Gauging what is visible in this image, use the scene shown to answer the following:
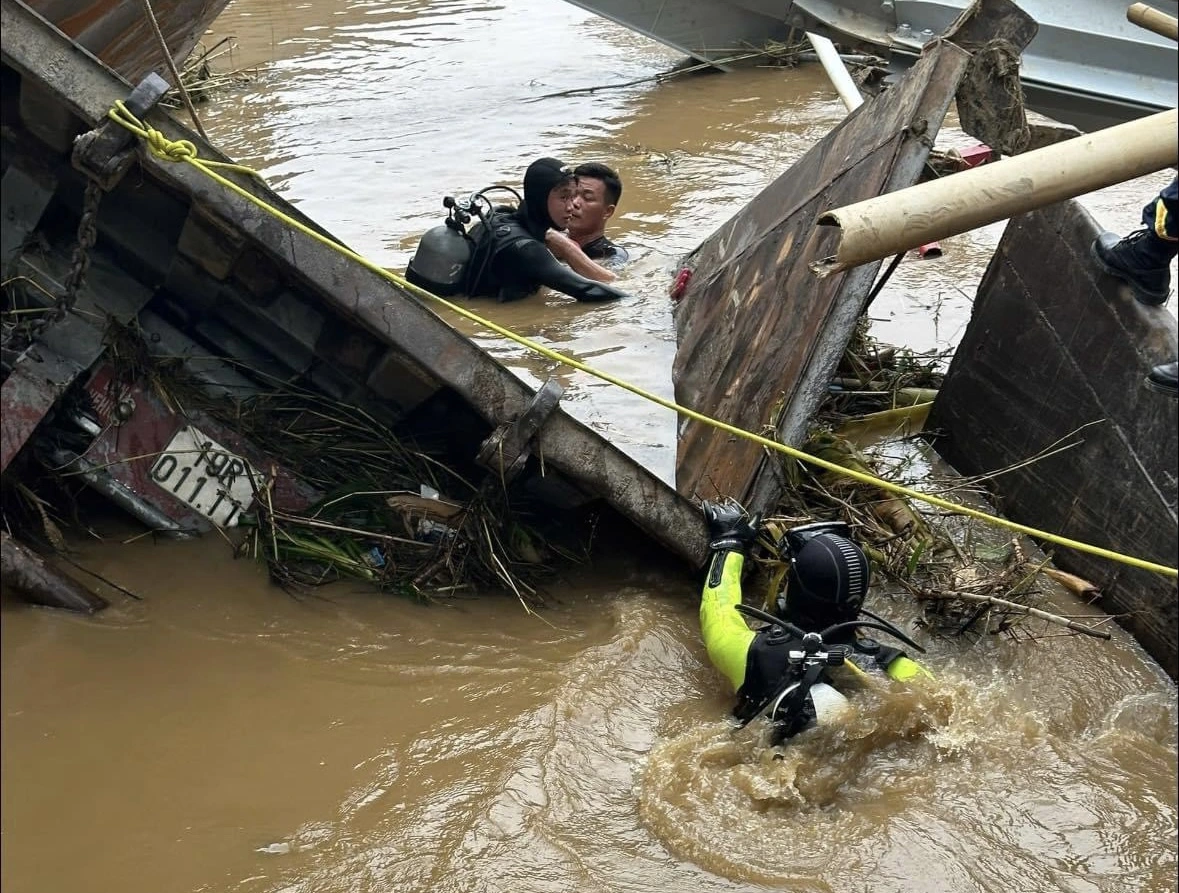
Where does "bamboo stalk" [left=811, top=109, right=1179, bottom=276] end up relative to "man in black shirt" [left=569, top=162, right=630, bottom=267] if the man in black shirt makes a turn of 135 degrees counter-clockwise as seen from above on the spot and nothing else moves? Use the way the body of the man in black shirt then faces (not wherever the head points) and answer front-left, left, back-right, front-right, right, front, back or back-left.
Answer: right

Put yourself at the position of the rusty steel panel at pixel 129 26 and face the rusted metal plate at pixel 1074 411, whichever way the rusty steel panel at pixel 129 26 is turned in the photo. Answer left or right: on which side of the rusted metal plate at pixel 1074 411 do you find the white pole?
left

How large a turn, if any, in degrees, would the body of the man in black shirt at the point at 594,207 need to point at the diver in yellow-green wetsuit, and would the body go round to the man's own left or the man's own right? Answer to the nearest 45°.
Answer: approximately 45° to the man's own left

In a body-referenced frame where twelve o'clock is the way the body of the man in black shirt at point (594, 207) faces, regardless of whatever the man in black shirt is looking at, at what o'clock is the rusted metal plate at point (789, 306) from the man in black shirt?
The rusted metal plate is roughly at 10 o'clock from the man in black shirt.

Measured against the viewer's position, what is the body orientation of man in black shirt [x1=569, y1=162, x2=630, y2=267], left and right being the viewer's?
facing the viewer and to the left of the viewer

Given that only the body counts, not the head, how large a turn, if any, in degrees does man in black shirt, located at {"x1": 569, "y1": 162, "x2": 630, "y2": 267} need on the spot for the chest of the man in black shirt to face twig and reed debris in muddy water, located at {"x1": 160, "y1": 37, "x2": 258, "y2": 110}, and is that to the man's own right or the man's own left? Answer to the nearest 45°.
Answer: approximately 90° to the man's own right

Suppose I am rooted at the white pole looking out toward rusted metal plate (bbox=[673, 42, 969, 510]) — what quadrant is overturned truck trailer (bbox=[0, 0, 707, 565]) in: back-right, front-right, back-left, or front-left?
front-right

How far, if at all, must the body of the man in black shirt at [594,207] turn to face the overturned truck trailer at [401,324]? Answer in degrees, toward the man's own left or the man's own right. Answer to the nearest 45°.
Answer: approximately 45° to the man's own left
